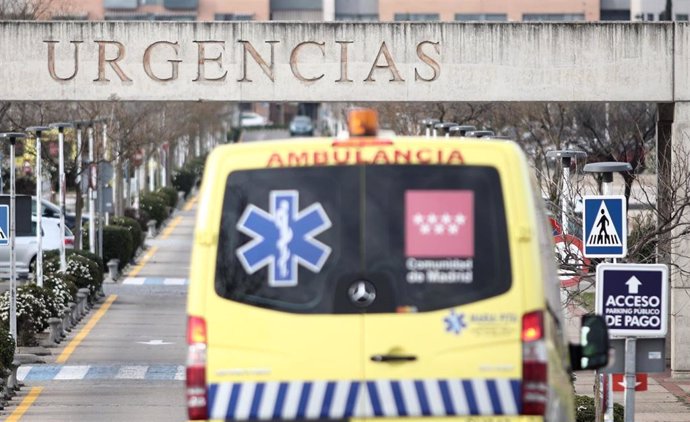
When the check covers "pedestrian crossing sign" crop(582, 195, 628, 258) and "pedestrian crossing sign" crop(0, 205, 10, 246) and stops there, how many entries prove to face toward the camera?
2

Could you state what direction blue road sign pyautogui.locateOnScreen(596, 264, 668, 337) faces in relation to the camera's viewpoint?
facing the viewer

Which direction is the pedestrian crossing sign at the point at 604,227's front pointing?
toward the camera

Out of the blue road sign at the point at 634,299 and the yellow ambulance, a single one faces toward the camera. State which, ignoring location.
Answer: the blue road sign

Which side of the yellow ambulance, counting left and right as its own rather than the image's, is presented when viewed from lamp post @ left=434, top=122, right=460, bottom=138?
front

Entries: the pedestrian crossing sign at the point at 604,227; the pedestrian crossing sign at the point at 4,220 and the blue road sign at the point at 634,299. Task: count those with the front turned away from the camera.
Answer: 0

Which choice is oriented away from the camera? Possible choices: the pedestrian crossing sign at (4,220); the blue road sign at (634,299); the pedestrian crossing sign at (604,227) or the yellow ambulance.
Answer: the yellow ambulance

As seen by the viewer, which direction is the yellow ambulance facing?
away from the camera

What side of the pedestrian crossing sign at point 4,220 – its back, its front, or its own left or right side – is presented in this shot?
front

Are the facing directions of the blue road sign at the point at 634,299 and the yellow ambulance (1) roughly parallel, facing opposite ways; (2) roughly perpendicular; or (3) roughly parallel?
roughly parallel, facing opposite ways

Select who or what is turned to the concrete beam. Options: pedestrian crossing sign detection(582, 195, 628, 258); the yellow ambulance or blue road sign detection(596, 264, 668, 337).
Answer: the yellow ambulance
